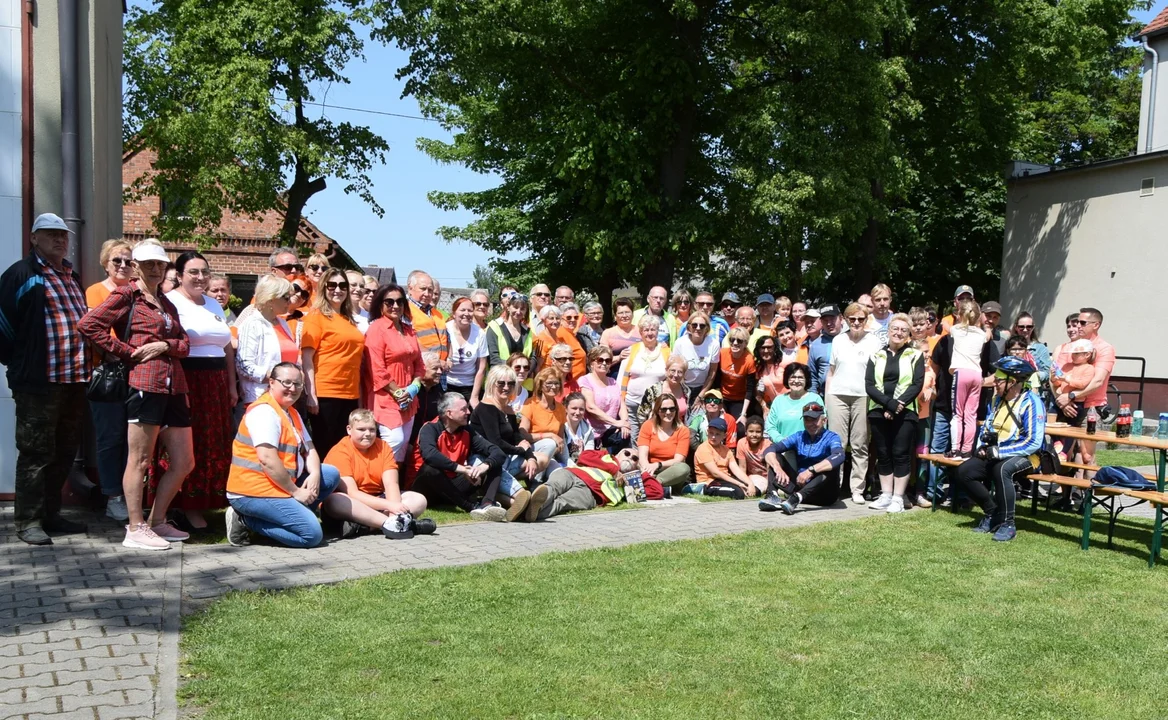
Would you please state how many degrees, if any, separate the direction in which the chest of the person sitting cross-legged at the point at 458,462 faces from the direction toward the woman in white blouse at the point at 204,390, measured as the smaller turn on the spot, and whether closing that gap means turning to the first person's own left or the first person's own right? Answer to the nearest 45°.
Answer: approximately 90° to the first person's own right

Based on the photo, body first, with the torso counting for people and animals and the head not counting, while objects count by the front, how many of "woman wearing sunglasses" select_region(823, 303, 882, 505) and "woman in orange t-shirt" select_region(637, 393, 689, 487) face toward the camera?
2

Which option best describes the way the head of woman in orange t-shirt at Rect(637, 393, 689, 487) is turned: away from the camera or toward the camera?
toward the camera

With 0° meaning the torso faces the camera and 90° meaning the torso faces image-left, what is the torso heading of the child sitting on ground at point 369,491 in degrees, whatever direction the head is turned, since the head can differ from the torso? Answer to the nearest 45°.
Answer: approximately 315°

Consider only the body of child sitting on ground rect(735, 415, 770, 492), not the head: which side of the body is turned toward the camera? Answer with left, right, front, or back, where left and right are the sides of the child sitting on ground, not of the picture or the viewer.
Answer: front

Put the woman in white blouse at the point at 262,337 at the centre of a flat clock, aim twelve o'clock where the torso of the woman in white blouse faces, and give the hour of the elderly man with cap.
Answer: The elderly man with cap is roughly at 4 o'clock from the woman in white blouse.

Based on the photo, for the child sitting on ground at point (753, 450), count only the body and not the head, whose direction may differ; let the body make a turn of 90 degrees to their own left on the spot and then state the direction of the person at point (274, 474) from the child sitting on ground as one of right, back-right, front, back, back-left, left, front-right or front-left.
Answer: back-right

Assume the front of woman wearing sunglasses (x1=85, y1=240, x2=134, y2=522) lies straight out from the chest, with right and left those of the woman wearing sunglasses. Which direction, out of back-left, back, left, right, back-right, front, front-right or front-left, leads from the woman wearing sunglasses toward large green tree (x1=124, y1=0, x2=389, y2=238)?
back-left

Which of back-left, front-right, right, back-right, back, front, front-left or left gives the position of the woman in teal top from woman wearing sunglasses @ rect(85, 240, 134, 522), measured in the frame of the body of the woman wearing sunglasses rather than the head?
front-left

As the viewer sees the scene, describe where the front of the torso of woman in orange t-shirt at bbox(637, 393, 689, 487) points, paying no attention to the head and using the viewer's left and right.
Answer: facing the viewer

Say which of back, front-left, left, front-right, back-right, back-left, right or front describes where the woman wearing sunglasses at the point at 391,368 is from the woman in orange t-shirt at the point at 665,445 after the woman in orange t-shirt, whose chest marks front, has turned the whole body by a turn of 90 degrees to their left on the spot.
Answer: back-right

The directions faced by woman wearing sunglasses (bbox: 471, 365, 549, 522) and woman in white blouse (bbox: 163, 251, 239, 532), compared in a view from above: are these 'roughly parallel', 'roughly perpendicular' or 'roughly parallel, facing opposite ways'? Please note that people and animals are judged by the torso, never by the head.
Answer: roughly parallel

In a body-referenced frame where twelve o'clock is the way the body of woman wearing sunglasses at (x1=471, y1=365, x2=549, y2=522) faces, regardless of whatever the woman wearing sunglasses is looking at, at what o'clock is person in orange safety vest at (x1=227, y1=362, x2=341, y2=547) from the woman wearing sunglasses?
The person in orange safety vest is roughly at 3 o'clock from the woman wearing sunglasses.
